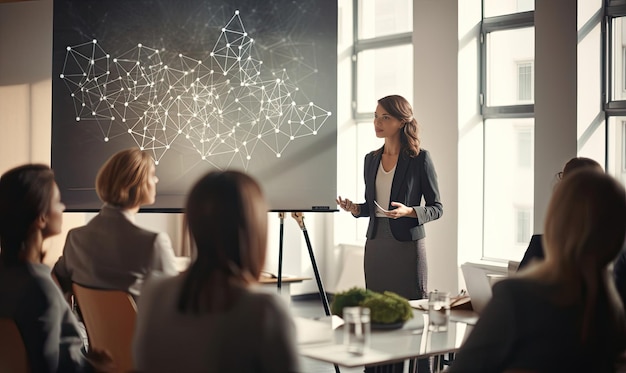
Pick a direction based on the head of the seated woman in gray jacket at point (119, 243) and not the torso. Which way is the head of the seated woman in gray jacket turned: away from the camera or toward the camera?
away from the camera

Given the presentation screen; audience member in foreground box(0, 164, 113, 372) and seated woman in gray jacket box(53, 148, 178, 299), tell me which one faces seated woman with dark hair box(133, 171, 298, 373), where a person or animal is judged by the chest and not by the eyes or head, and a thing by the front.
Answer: the presentation screen

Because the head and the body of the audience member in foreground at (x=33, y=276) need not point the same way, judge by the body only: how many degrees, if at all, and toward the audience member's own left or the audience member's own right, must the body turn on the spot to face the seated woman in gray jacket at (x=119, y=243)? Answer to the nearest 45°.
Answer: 0° — they already face them

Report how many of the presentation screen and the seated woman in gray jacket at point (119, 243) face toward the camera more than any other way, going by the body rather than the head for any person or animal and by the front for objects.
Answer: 1

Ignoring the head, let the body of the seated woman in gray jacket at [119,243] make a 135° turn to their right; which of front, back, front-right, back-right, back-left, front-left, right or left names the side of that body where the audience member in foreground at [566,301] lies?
front-left

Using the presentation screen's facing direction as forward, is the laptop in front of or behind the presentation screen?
in front

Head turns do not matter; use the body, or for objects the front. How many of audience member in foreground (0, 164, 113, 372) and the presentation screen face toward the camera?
1

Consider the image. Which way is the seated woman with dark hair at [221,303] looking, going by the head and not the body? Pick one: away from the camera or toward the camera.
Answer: away from the camera

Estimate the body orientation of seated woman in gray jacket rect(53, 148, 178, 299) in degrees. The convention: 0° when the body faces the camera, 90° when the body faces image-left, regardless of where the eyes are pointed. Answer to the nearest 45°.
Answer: approximately 225°

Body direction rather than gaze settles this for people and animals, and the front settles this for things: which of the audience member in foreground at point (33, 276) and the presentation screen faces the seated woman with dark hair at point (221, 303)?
the presentation screen

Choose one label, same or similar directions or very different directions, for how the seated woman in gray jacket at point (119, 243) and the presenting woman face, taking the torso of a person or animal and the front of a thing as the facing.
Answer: very different directions

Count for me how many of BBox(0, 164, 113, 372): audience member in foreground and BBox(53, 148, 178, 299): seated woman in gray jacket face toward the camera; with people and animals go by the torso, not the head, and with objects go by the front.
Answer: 0

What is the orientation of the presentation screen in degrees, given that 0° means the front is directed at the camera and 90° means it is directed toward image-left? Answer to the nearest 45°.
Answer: approximately 0°

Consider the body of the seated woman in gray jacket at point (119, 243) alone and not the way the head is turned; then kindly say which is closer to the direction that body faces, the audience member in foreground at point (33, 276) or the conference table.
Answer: the conference table

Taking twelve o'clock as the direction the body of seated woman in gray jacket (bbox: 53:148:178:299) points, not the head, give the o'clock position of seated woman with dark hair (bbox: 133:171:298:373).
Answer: The seated woman with dark hair is roughly at 4 o'clock from the seated woman in gray jacket.

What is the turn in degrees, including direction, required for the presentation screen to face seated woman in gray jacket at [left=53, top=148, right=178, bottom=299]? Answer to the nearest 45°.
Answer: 0° — it already faces them

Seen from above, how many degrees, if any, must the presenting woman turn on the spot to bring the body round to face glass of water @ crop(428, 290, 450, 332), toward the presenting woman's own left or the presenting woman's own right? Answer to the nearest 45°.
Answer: approximately 45° to the presenting woman's own left
